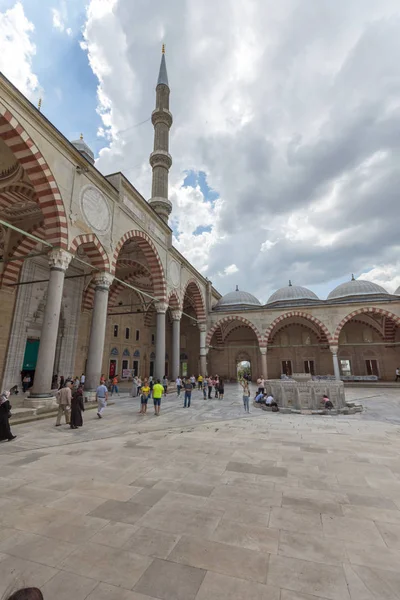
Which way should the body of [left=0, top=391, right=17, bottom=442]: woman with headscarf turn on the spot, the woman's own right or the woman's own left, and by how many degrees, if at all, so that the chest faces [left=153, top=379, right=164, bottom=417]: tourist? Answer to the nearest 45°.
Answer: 0° — they already face them

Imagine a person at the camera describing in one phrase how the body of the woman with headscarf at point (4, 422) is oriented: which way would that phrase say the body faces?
to the viewer's right

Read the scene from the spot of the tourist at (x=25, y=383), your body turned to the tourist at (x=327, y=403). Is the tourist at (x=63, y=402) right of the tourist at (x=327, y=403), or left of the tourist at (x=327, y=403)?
right

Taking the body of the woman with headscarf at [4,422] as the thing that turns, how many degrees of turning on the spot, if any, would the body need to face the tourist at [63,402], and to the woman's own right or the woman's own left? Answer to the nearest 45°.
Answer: approximately 45° to the woman's own left

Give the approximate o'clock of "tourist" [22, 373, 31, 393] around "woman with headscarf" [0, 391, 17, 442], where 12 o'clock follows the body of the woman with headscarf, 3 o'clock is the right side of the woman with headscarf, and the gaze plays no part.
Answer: The tourist is roughly at 9 o'clock from the woman with headscarf.

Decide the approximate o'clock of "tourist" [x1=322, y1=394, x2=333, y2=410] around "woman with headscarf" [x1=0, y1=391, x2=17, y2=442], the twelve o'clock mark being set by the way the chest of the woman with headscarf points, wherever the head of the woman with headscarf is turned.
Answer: The tourist is roughly at 12 o'clock from the woman with headscarf.

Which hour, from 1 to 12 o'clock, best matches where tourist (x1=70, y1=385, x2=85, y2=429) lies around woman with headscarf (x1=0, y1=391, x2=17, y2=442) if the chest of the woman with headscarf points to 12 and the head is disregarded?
The tourist is roughly at 11 o'clock from the woman with headscarf.
